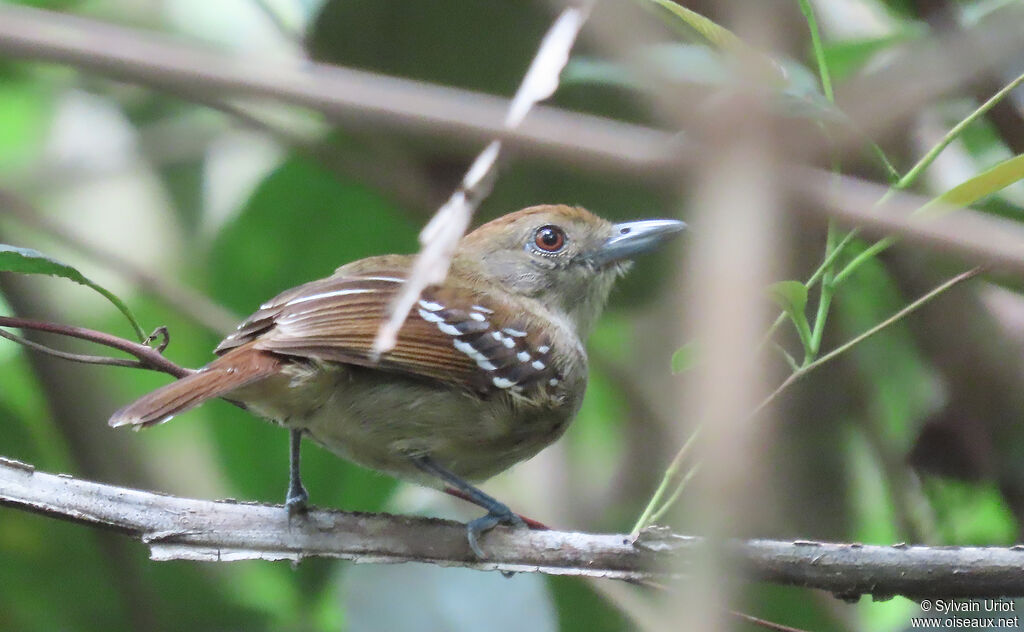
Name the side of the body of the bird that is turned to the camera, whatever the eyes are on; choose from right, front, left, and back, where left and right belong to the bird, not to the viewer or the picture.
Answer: right

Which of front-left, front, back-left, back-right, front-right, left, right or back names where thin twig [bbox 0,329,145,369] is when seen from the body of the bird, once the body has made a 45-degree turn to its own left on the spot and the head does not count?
back

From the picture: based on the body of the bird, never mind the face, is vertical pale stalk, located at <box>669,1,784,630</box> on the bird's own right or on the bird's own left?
on the bird's own right

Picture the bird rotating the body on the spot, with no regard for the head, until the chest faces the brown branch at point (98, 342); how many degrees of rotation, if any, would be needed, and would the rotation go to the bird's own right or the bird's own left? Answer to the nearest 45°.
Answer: approximately 135° to the bird's own right

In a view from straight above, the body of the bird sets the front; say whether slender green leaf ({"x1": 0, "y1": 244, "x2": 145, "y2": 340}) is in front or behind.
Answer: behind
